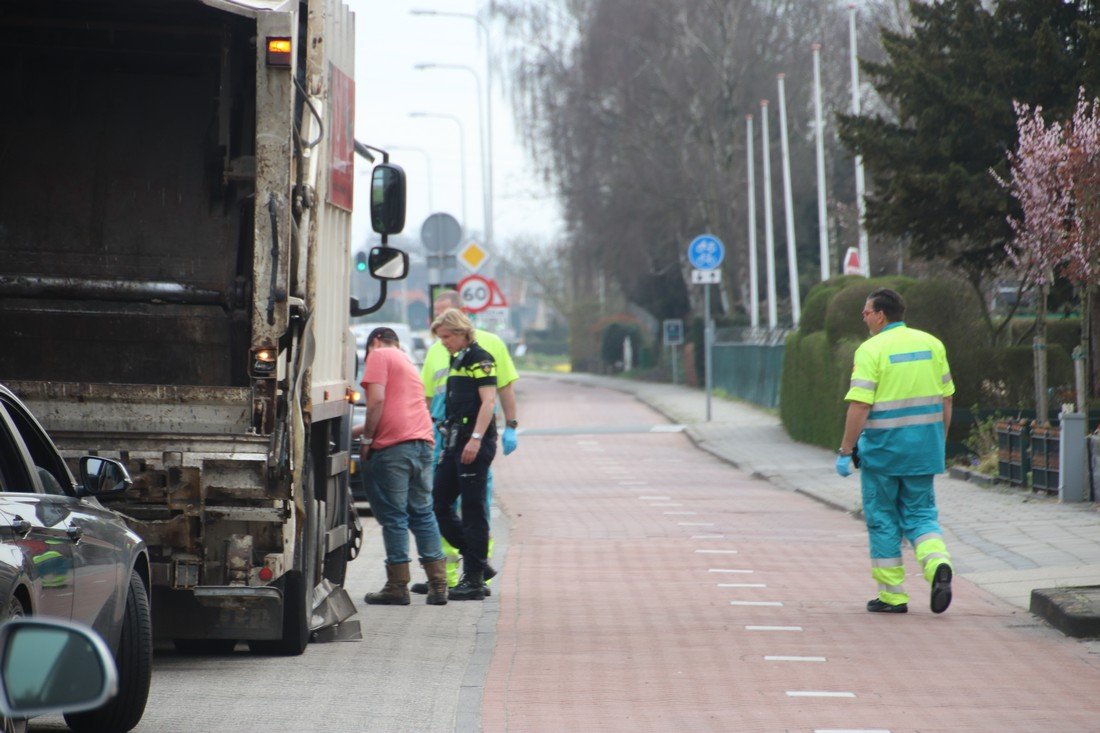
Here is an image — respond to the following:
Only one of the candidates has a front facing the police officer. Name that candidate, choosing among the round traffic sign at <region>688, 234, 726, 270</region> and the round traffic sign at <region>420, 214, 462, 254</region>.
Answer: the round traffic sign at <region>688, 234, 726, 270</region>

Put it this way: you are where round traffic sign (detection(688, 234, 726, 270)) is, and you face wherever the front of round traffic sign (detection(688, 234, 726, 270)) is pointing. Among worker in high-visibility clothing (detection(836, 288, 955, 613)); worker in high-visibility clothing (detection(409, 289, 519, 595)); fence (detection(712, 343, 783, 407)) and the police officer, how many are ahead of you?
3

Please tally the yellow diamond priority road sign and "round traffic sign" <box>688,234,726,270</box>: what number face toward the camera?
2

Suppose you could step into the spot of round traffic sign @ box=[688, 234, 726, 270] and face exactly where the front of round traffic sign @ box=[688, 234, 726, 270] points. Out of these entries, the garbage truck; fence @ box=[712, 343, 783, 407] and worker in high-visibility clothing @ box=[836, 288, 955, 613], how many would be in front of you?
2

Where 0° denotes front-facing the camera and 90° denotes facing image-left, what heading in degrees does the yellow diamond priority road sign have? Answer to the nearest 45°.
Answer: approximately 0°

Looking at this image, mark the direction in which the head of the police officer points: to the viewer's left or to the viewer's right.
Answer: to the viewer's left

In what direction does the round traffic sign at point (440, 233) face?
away from the camera

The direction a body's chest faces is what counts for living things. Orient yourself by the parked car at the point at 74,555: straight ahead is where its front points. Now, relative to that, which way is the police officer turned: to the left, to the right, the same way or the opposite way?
the opposite way

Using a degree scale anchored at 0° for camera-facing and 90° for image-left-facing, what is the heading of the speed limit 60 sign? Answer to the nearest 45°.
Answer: approximately 0°

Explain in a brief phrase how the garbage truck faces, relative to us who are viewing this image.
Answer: facing away from the viewer

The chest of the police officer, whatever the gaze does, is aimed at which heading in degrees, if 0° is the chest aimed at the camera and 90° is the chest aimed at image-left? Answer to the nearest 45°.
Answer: approximately 45°
